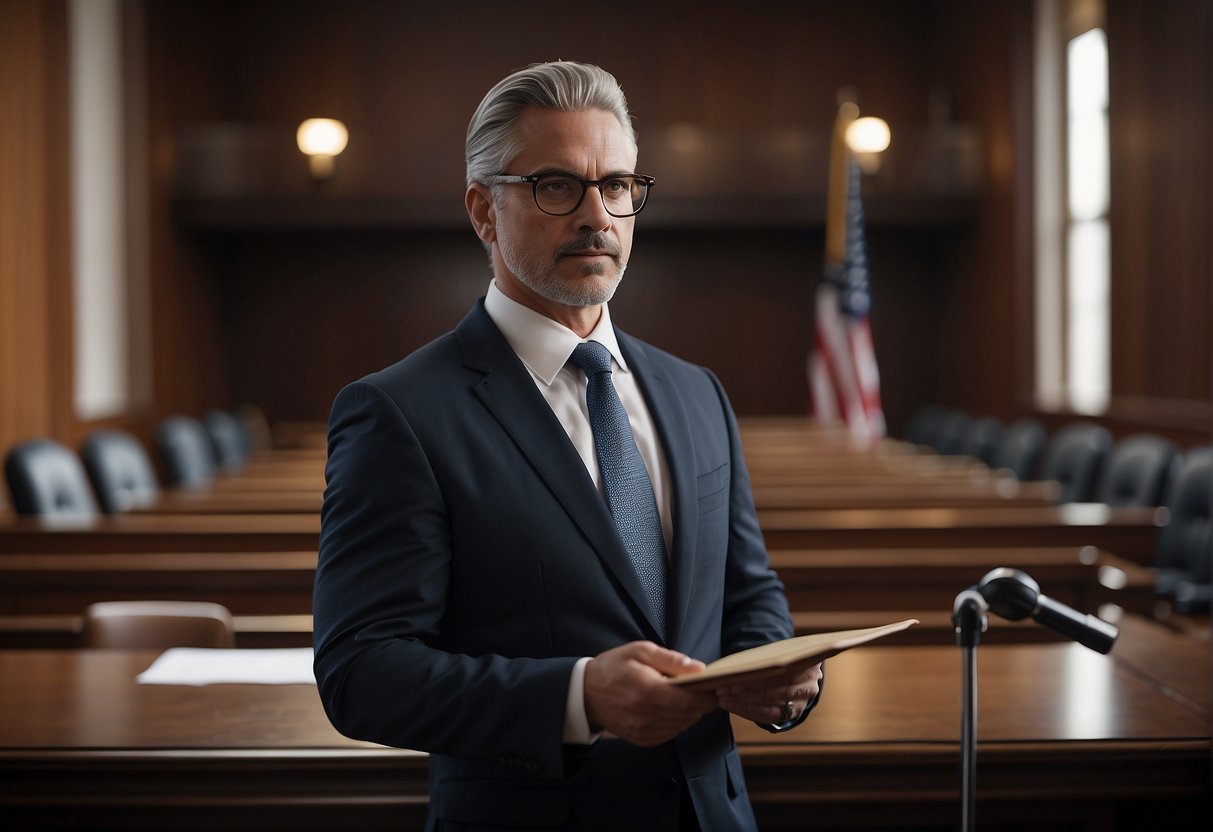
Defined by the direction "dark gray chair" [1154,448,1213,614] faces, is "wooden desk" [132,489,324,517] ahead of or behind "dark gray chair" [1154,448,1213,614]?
ahead

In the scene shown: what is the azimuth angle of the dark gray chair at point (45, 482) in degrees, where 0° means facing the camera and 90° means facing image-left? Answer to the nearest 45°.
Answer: approximately 315°

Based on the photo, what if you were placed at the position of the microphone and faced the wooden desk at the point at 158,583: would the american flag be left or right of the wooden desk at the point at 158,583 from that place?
right

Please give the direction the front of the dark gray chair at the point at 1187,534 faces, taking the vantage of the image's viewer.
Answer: facing the viewer and to the left of the viewer

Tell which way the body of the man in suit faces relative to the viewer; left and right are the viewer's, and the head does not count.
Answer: facing the viewer and to the right of the viewer

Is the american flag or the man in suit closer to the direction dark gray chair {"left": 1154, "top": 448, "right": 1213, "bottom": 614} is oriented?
the man in suit

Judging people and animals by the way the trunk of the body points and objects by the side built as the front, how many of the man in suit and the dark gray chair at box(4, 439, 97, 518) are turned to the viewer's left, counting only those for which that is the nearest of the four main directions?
0

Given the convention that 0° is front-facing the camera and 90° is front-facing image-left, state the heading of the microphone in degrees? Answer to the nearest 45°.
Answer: approximately 90°

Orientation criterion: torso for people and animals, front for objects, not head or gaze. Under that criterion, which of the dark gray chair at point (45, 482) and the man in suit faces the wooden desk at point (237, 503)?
the dark gray chair

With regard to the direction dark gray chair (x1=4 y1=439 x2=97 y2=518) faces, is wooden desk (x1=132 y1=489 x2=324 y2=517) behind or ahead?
ahead

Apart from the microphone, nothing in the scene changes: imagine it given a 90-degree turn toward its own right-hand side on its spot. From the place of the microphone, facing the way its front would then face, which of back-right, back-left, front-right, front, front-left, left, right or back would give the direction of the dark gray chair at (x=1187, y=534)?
front
